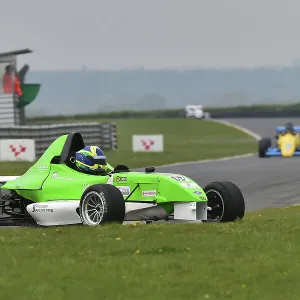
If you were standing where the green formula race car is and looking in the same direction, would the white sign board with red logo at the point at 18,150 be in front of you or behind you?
behind

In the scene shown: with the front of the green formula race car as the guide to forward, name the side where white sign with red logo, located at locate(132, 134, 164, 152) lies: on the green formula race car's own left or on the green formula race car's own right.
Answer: on the green formula race car's own left

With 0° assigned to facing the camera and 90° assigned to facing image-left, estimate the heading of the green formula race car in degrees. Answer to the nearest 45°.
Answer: approximately 315°

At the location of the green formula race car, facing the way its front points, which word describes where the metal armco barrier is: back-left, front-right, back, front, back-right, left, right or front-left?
back-left
